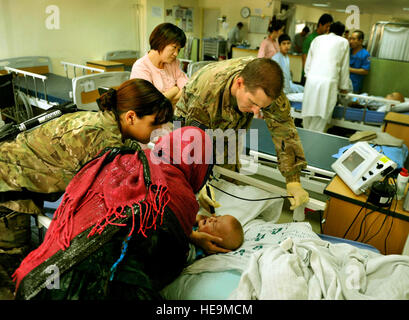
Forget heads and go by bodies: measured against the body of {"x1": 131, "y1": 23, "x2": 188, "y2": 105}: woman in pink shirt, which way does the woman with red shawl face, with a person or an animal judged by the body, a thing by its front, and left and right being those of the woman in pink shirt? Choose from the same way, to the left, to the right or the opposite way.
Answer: to the left

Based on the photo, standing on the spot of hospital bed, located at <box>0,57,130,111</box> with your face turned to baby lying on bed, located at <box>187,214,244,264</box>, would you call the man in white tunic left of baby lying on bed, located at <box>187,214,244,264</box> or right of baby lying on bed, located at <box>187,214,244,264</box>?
left

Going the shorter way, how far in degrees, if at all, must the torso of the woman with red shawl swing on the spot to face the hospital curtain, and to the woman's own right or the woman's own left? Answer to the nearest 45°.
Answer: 0° — they already face it

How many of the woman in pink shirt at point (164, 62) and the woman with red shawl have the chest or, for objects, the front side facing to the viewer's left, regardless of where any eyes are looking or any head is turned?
0

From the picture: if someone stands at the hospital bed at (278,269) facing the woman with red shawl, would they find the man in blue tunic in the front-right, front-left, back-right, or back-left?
back-right

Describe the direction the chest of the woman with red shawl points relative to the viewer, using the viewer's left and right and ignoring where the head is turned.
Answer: facing away from the viewer and to the right of the viewer

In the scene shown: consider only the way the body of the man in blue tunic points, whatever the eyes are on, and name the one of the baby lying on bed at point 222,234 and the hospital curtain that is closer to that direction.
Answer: the baby lying on bed

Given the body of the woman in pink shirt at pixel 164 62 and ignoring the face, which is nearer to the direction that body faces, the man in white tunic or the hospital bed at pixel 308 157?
the hospital bed

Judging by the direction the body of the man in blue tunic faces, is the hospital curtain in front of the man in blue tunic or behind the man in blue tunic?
behind

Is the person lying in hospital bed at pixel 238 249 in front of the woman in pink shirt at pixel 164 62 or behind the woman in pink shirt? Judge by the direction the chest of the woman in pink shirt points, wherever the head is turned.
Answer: in front

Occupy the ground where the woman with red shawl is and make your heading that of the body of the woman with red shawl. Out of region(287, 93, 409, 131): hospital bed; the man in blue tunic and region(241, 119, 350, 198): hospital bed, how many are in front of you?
3

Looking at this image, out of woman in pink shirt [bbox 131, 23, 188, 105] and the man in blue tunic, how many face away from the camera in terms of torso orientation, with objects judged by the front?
0
